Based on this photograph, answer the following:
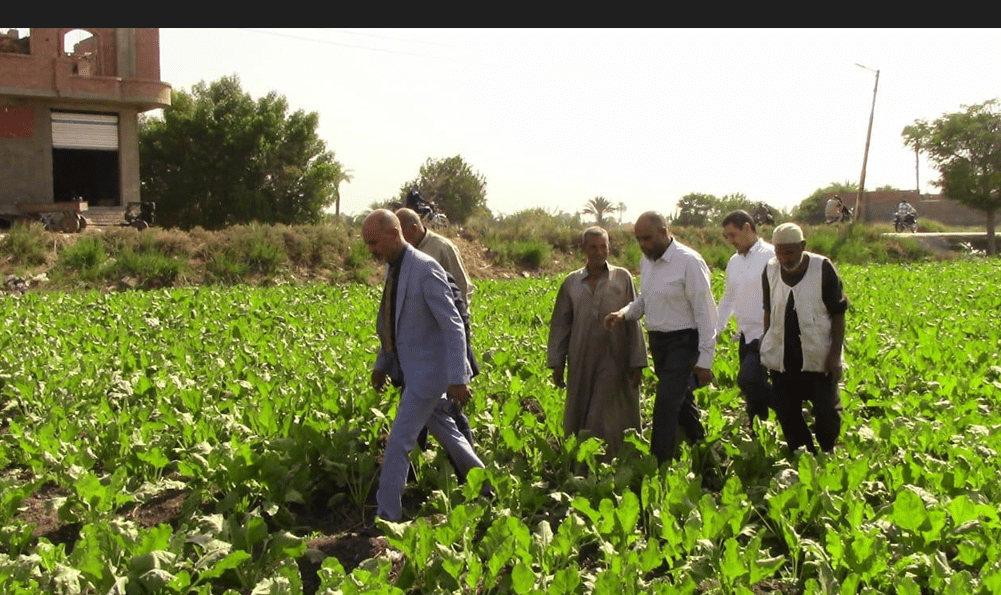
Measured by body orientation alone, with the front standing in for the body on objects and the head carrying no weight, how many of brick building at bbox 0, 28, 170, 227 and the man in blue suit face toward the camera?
1

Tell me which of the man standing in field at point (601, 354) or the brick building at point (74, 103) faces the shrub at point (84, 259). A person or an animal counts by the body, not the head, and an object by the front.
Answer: the brick building

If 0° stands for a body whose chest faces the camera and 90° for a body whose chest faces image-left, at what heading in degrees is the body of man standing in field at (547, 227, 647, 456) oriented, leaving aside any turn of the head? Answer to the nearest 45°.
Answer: approximately 0°

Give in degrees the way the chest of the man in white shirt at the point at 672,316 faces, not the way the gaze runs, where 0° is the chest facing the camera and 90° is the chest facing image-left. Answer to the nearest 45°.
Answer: approximately 45°

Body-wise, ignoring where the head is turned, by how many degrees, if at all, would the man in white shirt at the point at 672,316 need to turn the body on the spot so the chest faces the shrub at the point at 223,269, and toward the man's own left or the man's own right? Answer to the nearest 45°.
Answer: approximately 90° to the man's own right

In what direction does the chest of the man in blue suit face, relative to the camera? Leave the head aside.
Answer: to the viewer's left

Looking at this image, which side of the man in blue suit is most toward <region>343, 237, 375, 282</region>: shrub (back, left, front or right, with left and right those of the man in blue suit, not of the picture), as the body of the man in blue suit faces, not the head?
right
